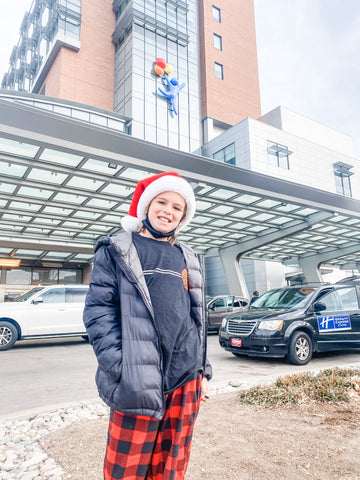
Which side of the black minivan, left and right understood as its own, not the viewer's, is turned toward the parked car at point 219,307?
right

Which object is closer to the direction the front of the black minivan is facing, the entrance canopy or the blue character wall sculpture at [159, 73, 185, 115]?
the entrance canopy

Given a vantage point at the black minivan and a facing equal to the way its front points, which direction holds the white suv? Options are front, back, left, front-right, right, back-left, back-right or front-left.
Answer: front-right

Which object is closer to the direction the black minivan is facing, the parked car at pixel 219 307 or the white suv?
the white suv

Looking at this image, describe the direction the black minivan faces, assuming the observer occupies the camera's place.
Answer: facing the viewer and to the left of the viewer

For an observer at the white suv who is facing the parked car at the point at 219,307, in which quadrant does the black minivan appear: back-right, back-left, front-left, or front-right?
front-right

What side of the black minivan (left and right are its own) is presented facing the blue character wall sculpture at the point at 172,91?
right
